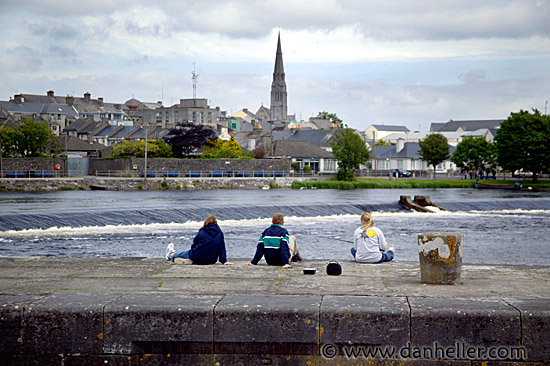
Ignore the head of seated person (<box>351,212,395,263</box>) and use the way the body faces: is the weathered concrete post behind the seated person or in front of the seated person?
behind

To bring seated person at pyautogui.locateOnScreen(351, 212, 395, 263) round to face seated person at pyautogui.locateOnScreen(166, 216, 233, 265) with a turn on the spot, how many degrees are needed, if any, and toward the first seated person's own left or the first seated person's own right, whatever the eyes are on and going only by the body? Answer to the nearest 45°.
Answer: approximately 90° to the first seated person's own left

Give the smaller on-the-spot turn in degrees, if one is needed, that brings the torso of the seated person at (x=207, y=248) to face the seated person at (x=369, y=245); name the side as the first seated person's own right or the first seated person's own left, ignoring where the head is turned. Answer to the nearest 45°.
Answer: approximately 135° to the first seated person's own right

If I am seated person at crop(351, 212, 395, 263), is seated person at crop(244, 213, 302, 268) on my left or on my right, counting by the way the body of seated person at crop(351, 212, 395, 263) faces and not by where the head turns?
on my left

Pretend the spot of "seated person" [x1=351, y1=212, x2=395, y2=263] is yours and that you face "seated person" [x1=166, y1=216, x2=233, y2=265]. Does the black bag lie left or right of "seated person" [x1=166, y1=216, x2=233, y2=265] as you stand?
left

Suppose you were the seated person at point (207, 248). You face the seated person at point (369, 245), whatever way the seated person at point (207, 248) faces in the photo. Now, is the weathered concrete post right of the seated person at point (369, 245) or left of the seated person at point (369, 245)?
right

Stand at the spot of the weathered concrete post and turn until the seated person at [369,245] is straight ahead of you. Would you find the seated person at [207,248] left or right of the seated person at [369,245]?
left

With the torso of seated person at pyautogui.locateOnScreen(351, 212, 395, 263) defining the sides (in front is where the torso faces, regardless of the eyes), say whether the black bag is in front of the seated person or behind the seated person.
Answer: behind

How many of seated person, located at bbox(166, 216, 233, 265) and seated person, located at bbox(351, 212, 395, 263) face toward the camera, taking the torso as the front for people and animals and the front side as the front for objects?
0

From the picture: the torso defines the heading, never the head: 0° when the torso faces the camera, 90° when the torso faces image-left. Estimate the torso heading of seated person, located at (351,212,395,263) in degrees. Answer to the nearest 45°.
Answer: approximately 180°
